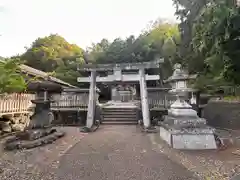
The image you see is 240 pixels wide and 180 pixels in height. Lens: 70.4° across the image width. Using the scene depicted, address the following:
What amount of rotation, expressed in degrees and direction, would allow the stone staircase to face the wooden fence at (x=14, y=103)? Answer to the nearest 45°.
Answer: approximately 45° to its right

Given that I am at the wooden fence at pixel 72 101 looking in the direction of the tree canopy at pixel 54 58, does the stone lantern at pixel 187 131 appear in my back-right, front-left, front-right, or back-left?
back-right

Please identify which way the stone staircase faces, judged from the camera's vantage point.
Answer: facing the viewer

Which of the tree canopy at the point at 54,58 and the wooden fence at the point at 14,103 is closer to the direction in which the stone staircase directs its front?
the wooden fence

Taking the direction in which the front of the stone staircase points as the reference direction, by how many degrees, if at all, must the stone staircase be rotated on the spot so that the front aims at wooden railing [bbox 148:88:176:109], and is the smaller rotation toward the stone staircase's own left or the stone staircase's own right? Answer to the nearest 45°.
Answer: approximately 90° to the stone staircase's own left

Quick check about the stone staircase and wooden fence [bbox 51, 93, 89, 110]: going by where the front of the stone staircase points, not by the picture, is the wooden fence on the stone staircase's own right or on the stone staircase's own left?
on the stone staircase's own right

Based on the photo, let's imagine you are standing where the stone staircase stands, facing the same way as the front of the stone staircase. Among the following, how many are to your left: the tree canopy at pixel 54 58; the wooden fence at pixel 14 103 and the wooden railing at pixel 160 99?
1

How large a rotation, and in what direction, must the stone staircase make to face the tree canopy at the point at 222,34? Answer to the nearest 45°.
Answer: approximately 45° to its left

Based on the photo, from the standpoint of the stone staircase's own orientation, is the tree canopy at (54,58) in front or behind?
behind

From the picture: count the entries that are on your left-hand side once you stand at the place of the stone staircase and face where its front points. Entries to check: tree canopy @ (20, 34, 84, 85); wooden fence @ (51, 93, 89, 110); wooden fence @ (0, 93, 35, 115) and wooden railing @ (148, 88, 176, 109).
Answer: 1
